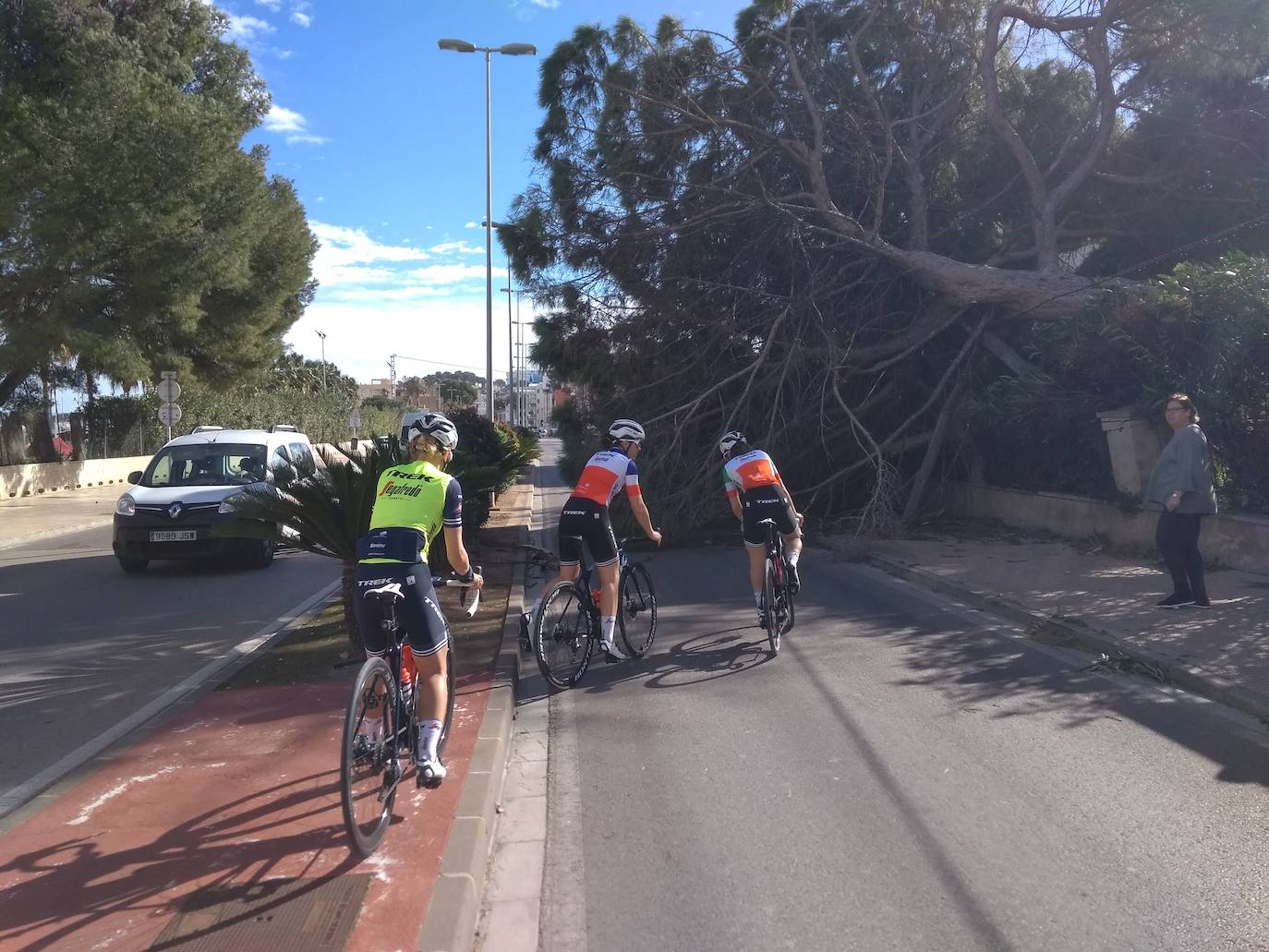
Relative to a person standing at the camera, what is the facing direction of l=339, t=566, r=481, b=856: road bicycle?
facing away from the viewer and to the right of the viewer

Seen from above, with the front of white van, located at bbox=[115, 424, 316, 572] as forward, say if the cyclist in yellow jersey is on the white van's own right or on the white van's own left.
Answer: on the white van's own left

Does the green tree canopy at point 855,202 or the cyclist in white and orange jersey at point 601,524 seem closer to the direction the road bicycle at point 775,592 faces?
the green tree canopy

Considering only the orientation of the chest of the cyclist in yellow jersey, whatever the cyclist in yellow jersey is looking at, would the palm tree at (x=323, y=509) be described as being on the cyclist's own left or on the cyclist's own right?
on the cyclist's own left

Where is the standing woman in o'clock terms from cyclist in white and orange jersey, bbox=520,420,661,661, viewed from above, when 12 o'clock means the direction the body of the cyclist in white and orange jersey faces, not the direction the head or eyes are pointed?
The standing woman is roughly at 1 o'clock from the cyclist in white and orange jersey.

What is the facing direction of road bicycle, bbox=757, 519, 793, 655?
away from the camera

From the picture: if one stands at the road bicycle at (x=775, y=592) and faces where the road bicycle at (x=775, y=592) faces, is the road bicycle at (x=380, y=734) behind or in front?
behind

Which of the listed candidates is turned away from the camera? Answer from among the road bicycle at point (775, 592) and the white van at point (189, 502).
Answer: the road bicycle

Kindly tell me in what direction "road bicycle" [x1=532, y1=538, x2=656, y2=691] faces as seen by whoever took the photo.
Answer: facing away from the viewer and to the right of the viewer

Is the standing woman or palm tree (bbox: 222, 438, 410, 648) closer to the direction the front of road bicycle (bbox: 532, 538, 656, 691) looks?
the standing woman

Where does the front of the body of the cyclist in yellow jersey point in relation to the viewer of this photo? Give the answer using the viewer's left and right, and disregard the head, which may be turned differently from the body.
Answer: facing away from the viewer and to the right of the viewer

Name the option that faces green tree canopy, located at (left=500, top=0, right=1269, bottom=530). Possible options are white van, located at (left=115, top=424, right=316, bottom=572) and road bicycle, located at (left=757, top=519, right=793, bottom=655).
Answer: the road bicycle

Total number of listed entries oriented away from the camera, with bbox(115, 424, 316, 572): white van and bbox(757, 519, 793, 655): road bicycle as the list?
1

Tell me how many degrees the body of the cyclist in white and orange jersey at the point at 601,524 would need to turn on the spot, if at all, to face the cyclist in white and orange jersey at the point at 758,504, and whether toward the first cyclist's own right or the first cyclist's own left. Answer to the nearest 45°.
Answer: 0° — they already face them

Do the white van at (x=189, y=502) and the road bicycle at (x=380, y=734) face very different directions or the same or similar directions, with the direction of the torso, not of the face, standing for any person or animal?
very different directions

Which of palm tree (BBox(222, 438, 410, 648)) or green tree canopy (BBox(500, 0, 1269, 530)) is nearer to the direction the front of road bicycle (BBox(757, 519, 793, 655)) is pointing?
the green tree canopy

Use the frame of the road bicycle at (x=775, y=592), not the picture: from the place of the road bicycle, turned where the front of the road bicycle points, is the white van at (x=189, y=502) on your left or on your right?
on your left
